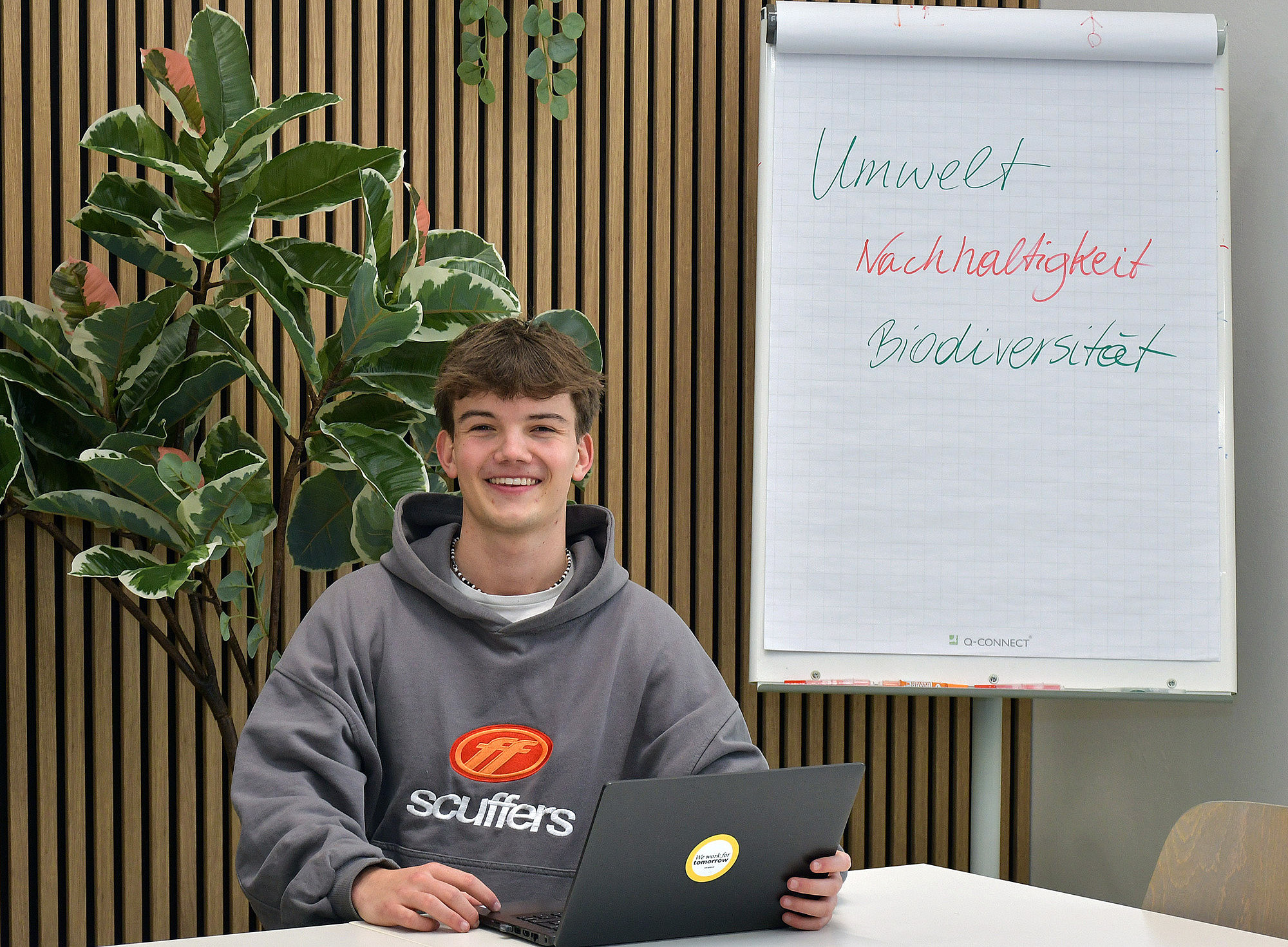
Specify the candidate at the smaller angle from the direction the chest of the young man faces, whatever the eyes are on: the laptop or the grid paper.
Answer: the laptop

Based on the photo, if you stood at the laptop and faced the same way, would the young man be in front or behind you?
in front

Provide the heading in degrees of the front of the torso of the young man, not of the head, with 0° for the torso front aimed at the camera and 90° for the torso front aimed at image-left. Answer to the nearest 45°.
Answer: approximately 0°

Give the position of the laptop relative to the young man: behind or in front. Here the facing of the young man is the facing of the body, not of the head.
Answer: in front

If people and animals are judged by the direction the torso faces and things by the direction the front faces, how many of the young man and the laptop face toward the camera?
1

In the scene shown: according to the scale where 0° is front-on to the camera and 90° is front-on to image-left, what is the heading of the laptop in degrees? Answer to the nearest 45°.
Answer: approximately 135°

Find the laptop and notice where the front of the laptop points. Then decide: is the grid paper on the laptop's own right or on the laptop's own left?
on the laptop's own right

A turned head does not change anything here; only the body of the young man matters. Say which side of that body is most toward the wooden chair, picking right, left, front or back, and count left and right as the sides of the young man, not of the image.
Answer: left
